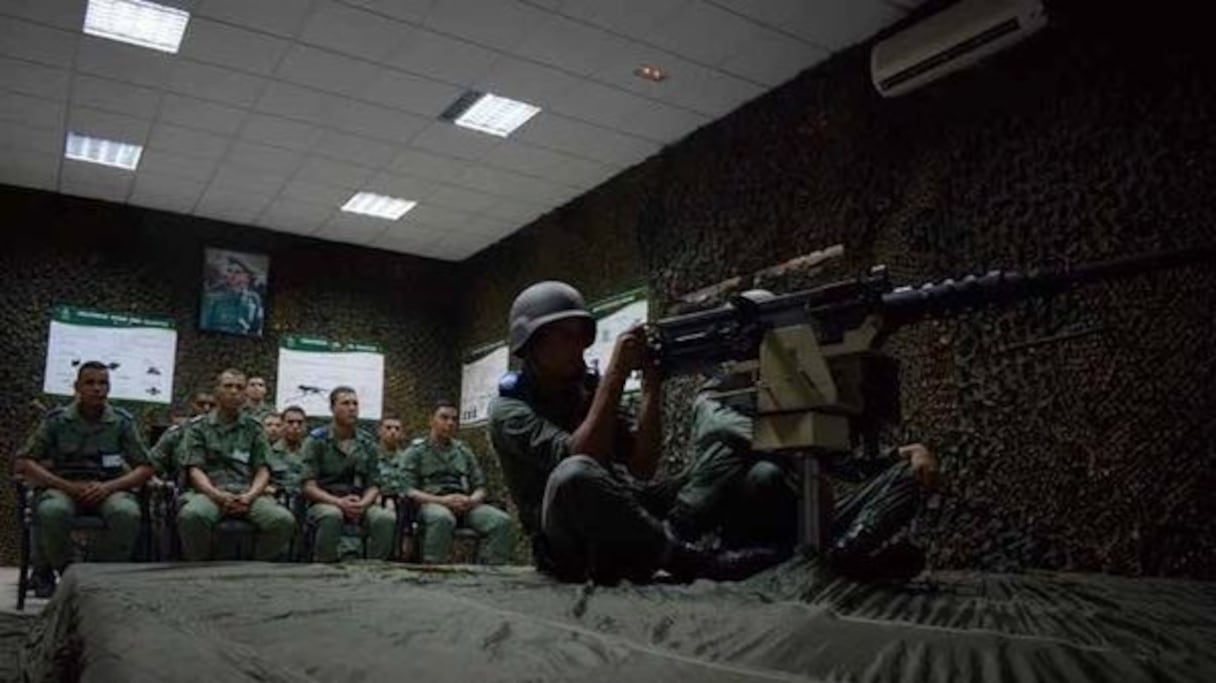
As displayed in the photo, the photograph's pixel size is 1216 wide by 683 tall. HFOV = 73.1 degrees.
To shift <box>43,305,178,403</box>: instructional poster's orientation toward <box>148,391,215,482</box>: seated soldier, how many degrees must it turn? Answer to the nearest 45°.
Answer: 0° — it already faces them

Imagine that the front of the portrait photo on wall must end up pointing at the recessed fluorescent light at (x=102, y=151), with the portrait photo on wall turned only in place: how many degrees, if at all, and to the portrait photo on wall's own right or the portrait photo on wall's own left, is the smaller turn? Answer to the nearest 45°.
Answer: approximately 45° to the portrait photo on wall's own right

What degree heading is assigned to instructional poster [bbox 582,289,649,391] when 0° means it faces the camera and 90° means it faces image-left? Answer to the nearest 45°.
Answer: approximately 45°

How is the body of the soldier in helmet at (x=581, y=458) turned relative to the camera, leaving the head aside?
to the viewer's right

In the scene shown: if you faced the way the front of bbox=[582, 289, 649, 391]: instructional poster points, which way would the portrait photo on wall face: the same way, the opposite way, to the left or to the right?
to the left

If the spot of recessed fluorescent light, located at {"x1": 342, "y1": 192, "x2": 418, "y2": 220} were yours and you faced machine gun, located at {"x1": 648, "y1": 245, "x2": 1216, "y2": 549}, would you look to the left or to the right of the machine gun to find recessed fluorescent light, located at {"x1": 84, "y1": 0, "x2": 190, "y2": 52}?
right

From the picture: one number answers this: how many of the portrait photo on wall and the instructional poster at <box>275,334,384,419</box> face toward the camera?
2

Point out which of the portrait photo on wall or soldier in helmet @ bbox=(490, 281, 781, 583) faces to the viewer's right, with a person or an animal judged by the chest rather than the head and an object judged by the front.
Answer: the soldier in helmet
